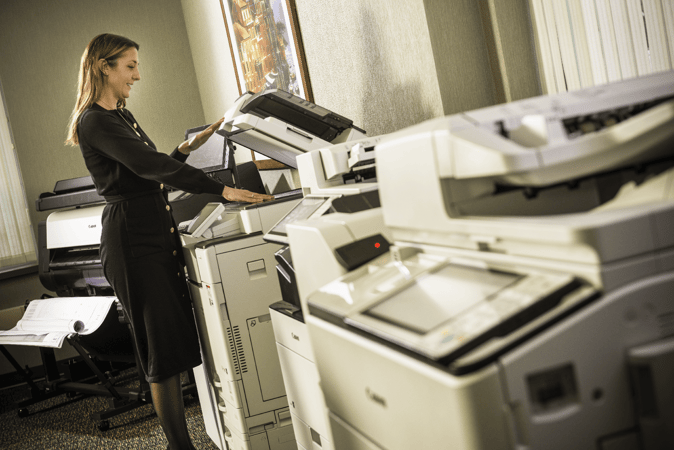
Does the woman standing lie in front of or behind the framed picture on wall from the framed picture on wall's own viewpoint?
in front

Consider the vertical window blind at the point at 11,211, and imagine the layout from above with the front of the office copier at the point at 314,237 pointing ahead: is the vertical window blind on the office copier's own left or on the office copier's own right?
on the office copier's own right

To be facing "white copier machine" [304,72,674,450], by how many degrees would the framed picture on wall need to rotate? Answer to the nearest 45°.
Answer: approximately 45° to its left

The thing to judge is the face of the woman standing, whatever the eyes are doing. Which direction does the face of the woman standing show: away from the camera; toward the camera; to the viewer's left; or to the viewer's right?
to the viewer's right

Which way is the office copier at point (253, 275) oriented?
to the viewer's left

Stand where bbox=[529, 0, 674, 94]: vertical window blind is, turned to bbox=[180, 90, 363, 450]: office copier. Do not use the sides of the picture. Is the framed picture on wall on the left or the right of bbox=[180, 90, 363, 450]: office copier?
right

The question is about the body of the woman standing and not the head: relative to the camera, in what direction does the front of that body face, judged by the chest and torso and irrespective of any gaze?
to the viewer's right

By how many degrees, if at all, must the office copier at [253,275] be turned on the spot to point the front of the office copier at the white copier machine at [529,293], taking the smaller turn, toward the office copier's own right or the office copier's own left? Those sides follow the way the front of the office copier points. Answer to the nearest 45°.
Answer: approximately 90° to the office copier's own left

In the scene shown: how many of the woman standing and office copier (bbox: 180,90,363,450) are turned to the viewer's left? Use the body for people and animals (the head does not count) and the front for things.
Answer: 1

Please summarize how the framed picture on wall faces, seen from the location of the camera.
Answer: facing the viewer and to the left of the viewer

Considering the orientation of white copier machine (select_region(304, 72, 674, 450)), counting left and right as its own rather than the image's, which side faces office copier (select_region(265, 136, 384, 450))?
right

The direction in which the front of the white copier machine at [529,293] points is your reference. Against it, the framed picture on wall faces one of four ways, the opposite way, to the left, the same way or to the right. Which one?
the same way

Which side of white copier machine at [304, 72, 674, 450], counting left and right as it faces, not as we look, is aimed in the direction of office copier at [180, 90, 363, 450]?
right

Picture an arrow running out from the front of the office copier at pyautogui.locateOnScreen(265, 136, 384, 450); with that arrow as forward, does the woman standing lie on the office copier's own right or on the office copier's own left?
on the office copier's own right

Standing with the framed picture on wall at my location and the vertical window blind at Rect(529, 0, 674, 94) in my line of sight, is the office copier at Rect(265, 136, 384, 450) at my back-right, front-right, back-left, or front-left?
front-right
